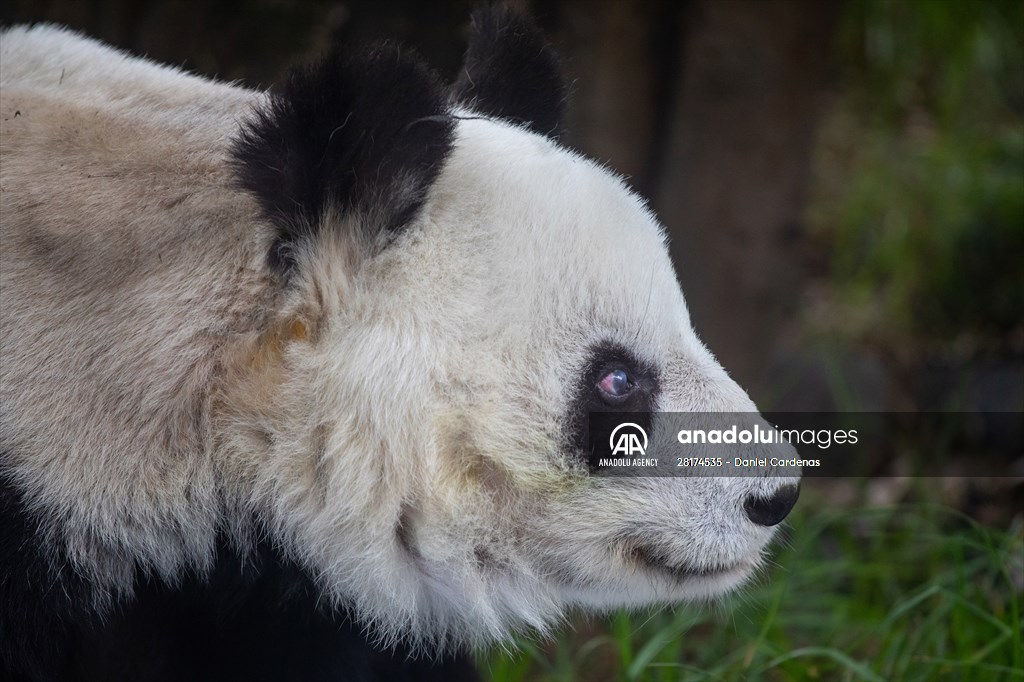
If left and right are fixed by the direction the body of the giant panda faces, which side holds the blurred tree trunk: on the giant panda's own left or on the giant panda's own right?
on the giant panda's own left

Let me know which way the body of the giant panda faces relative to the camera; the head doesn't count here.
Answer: to the viewer's right
